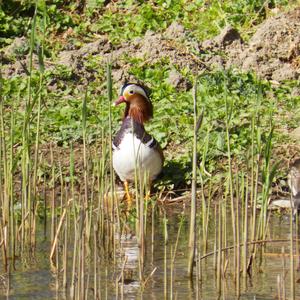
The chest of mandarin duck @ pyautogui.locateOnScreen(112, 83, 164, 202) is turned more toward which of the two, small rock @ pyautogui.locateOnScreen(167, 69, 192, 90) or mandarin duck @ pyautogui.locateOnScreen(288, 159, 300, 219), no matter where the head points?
the mandarin duck

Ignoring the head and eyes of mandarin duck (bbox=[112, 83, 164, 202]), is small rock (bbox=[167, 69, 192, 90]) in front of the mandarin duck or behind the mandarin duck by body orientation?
behind

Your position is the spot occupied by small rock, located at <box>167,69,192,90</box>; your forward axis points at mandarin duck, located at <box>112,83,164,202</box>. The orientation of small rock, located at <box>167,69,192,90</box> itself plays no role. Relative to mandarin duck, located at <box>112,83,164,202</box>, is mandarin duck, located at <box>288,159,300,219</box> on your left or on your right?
left

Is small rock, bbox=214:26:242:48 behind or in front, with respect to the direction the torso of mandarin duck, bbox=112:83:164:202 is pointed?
behind
